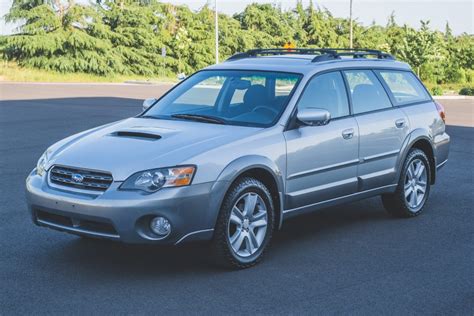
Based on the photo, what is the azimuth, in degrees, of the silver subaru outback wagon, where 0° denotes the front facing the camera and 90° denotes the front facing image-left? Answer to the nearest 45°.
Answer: approximately 45°
